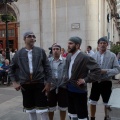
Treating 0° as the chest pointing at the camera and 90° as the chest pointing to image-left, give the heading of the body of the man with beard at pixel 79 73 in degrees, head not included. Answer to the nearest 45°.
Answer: approximately 45°

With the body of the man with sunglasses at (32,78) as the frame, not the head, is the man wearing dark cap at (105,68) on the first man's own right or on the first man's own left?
on the first man's own left

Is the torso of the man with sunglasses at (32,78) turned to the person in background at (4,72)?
no

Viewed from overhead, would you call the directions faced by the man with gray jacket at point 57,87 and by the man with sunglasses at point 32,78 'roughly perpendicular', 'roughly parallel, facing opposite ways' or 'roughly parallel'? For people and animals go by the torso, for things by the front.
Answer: roughly parallel

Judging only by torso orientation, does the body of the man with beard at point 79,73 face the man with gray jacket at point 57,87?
no

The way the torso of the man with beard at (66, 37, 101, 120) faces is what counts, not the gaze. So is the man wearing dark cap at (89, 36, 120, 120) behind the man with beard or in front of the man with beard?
behind

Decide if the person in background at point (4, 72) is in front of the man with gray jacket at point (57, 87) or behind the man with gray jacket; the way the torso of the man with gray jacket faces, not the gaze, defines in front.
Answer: behind

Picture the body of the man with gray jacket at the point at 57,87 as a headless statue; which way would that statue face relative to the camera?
toward the camera

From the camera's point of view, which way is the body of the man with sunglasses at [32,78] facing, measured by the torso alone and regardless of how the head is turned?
toward the camera
